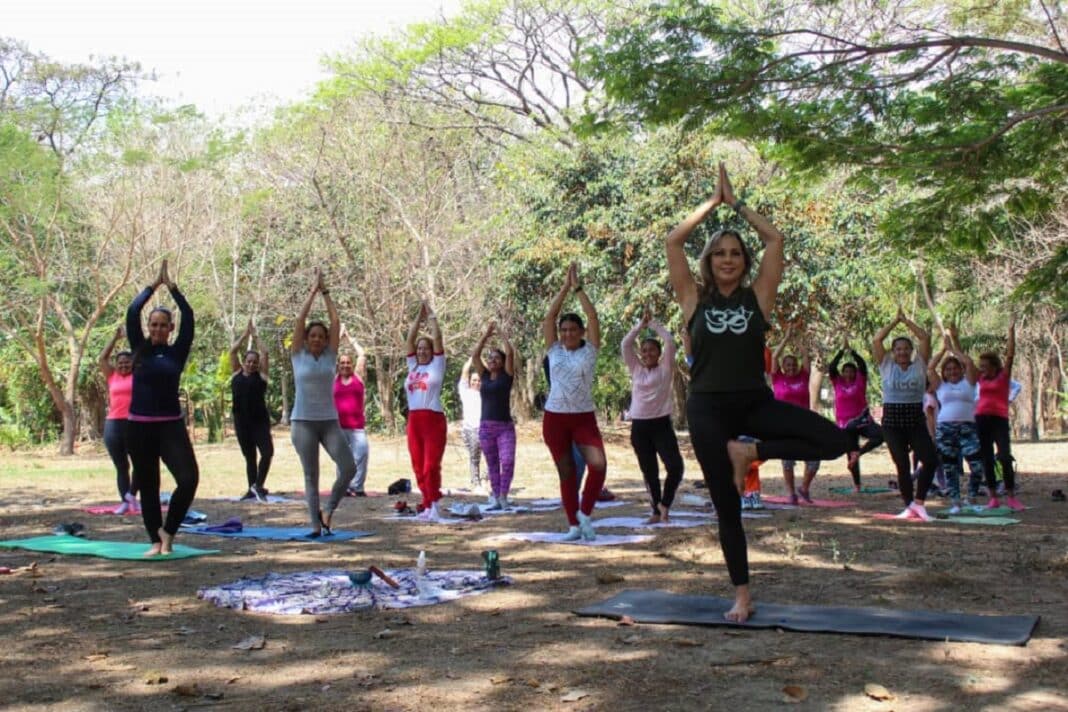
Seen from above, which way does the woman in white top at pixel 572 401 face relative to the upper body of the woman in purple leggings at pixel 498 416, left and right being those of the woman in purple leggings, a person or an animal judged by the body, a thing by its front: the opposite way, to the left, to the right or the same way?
the same way

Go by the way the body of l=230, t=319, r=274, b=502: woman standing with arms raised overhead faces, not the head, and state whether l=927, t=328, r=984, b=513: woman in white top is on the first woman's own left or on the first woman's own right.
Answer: on the first woman's own left

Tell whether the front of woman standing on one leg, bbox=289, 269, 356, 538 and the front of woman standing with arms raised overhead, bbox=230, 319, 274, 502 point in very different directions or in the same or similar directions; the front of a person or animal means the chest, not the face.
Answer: same or similar directions

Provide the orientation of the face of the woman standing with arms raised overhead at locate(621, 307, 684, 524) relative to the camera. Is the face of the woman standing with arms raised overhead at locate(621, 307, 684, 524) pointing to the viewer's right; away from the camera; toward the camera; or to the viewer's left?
toward the camera

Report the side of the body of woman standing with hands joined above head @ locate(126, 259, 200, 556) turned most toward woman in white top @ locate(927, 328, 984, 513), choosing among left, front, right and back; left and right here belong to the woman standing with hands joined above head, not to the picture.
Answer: left

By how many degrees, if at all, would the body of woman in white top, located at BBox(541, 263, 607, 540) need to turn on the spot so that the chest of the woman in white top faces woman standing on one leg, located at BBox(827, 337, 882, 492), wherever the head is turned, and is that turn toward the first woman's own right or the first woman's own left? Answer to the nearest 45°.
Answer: approximately 135° to the first woman's own left

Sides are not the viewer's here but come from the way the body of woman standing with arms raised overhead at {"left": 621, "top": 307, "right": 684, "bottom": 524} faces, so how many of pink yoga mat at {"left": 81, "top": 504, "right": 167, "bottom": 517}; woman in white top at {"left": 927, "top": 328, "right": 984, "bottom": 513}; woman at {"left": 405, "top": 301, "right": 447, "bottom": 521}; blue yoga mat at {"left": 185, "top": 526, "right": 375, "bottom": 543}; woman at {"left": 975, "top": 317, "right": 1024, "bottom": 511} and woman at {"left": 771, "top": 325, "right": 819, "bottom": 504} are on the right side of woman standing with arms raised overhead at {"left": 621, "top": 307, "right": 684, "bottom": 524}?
3

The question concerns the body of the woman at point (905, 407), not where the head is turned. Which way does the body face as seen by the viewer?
toward the camera

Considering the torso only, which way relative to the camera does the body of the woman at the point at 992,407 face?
toward the camera

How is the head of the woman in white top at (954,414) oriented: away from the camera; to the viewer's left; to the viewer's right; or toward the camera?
toward the camera

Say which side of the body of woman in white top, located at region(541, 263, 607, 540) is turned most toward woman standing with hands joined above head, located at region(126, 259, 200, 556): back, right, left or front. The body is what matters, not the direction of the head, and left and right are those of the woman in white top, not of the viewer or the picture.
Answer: right

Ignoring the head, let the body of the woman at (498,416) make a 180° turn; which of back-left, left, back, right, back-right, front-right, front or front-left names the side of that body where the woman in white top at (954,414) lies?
right

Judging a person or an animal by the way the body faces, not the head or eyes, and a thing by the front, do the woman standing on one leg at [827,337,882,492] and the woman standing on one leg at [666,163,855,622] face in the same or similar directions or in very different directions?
same or similar directions

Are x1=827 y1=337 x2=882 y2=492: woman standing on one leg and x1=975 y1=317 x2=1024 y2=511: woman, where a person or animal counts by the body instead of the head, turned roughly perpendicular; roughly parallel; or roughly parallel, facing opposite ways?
roughly parallel

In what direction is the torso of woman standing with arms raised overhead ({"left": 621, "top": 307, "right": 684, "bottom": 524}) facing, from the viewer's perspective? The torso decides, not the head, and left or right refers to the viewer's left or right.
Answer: facing the viewer

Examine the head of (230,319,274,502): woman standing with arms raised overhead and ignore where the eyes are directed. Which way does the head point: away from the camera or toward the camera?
toward the camera

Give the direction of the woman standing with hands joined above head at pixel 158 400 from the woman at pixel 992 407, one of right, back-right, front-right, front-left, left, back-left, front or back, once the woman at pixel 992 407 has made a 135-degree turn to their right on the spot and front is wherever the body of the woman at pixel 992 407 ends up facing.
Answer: left

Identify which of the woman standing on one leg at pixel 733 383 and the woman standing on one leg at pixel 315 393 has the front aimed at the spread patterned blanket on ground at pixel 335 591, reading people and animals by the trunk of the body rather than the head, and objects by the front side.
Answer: the woman standing on one leg at pixel 315 393

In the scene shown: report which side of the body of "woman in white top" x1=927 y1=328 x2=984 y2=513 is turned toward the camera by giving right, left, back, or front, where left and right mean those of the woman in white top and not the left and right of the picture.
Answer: front
